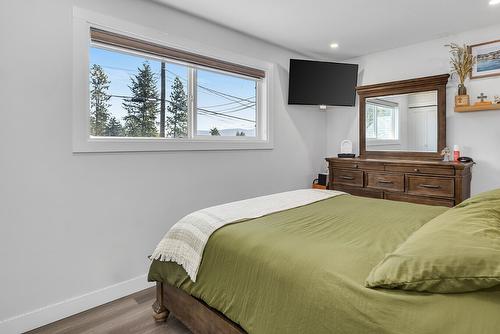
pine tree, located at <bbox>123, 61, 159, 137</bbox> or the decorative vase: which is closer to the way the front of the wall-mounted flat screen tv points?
the decorative vase

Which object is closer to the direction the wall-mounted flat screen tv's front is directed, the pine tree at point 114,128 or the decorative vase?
the decorative vase

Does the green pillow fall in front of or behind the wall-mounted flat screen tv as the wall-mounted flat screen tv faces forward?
in front

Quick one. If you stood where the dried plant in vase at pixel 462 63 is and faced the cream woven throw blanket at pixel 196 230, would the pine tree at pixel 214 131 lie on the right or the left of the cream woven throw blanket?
right

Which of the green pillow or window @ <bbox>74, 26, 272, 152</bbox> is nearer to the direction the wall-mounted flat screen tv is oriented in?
the green pillow

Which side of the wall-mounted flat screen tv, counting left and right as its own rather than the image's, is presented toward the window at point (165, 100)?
right

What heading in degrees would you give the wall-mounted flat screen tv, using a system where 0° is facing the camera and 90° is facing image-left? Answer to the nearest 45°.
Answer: approximately 315°

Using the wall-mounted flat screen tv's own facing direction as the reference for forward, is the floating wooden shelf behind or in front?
in front
